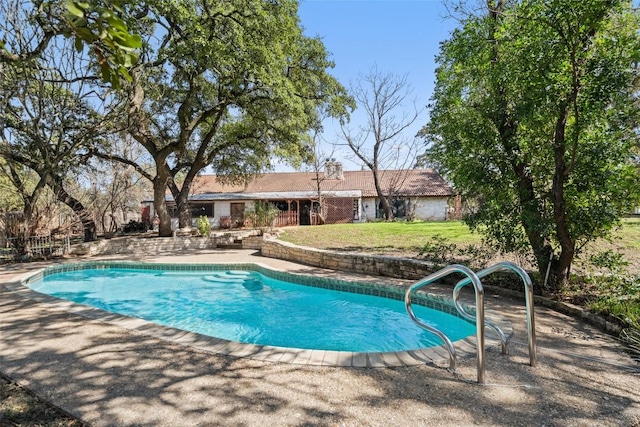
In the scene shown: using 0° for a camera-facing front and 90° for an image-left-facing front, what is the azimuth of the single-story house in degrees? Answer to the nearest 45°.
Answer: approximately 0°

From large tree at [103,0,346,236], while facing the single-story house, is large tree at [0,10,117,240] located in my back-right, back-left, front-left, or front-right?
back-left

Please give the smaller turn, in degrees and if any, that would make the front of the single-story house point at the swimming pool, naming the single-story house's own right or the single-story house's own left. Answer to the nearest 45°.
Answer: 0° — it already faces it

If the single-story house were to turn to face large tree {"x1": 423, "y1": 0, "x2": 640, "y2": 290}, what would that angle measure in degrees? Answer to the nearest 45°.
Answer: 0° — it already faces it

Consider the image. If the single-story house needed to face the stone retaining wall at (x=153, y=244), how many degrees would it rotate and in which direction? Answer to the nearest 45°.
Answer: approximately 45° to its right

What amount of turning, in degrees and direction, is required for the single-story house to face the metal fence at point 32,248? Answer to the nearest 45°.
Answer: approximately 45° to its right
